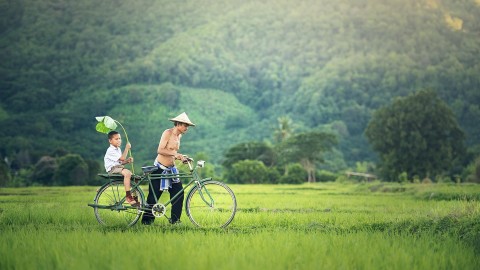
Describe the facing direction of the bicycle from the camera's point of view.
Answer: facing to the right of the viewer
